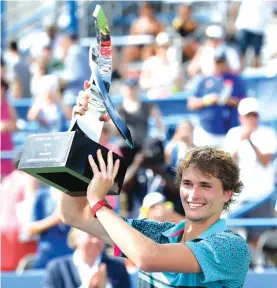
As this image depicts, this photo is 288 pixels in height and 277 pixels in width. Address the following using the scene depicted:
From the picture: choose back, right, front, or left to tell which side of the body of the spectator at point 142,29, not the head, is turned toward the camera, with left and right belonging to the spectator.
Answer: front

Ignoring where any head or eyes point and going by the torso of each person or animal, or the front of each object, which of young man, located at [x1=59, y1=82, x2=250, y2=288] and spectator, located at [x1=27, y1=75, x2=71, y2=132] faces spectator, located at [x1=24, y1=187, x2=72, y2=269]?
spectator, located at [x1=27, y1=75, x2=71, y2=132]

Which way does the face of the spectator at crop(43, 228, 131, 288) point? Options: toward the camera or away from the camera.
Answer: toward the camera

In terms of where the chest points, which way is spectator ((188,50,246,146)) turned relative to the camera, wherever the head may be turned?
toward the camera

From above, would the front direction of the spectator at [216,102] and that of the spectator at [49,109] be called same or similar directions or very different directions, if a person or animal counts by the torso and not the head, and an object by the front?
same or similar directions

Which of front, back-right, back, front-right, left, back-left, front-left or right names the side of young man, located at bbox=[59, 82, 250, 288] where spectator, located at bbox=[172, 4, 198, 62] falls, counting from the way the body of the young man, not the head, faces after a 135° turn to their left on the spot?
left

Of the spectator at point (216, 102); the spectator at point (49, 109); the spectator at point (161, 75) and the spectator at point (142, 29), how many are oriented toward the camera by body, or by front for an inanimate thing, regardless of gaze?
4

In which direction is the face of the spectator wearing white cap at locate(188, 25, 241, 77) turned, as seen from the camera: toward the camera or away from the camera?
toward the camera

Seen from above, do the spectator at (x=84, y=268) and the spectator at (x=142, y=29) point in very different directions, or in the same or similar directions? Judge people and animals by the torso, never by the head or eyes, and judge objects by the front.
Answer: same or similar directions
